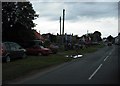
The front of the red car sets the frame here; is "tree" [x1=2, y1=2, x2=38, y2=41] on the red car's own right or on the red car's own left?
on the red car's own left
